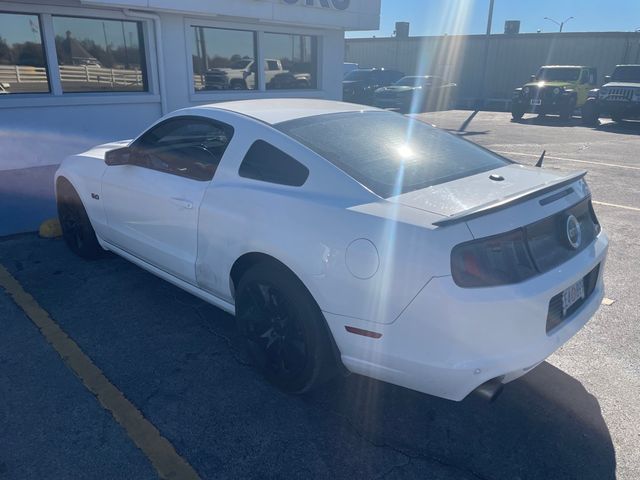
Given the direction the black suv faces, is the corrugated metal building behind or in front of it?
behind

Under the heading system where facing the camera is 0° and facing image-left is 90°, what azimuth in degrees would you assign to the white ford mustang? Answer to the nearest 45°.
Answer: approximately 135°

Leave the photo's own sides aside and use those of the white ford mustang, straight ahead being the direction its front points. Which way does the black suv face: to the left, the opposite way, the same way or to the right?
to the left

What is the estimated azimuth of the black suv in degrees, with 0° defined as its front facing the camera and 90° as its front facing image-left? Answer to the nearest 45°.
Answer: approximately 45°

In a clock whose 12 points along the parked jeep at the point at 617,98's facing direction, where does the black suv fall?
The black suv is roughly at 2 o'clock from the parked jeep.

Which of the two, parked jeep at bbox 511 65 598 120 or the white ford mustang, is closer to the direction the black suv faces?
the white ford mustang

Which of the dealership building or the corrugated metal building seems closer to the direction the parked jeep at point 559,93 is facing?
the dealership building

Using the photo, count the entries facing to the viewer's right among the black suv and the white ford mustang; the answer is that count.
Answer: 0

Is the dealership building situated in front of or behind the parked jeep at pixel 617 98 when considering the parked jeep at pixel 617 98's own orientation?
in front

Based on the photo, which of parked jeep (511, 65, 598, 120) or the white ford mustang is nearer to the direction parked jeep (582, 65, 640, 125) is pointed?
the white ford mustang

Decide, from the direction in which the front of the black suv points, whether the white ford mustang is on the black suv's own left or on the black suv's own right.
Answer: on the black suv's own left

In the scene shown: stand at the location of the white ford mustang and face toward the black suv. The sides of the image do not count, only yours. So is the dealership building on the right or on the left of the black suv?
left
